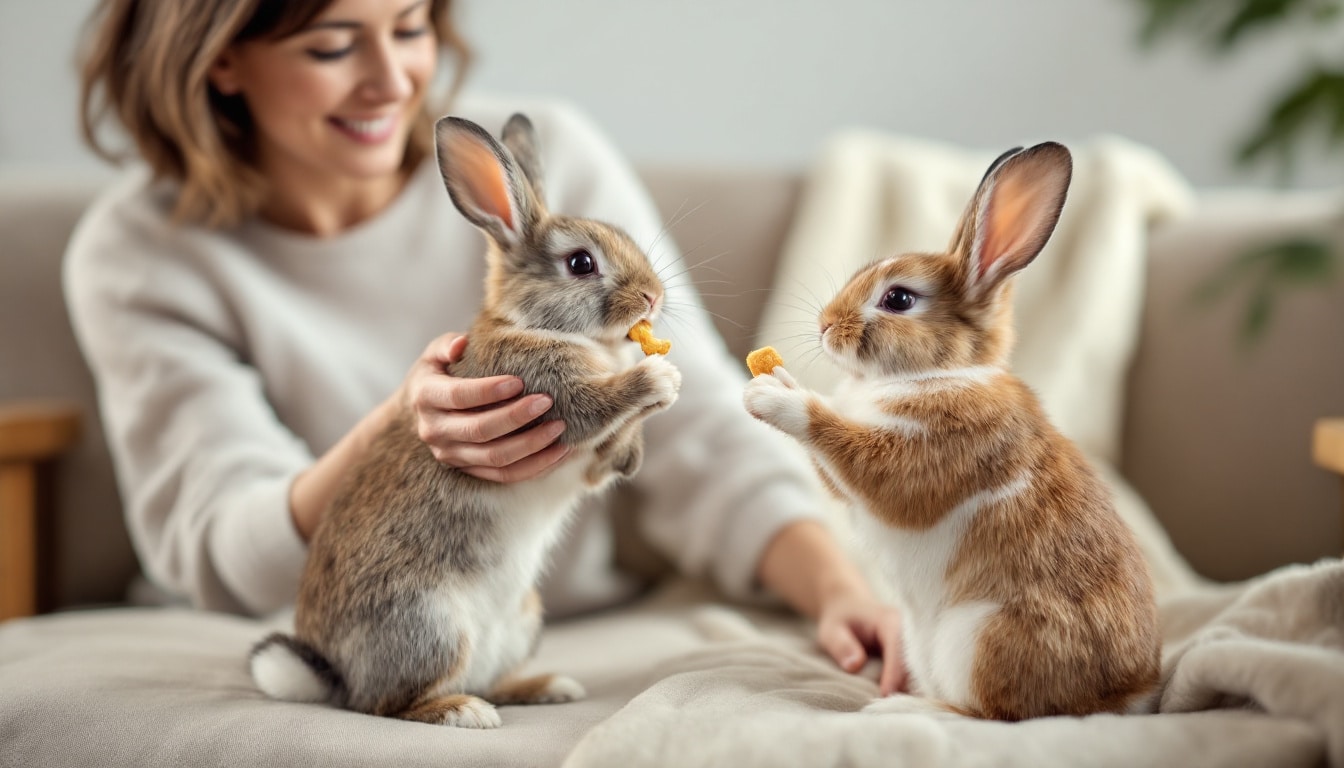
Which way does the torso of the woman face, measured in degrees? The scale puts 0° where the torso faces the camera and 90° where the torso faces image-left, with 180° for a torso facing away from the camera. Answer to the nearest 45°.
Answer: approximately 315°

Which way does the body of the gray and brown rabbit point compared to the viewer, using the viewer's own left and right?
facing to the right of the viewer

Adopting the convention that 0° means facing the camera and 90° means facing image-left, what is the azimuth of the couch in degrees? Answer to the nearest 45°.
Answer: approximately 0°

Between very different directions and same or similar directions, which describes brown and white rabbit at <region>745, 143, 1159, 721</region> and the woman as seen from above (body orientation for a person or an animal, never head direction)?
very different directions

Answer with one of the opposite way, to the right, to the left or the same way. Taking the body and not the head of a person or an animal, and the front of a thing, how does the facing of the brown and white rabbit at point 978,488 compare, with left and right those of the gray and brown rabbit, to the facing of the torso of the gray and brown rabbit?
the opposite way

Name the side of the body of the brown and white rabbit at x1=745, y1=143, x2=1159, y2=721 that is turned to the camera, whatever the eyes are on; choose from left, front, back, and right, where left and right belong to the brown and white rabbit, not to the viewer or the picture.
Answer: left
